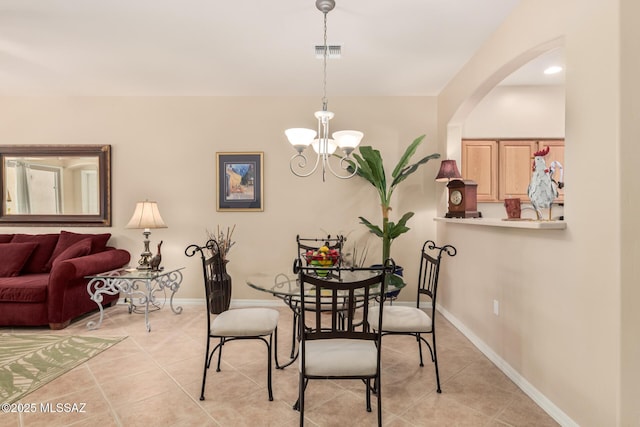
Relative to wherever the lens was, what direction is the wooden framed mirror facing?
facing the viewer

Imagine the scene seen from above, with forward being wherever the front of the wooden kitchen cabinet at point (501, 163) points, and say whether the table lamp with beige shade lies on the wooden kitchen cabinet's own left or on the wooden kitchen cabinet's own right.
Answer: on the wooden kitchen cabinet's own right

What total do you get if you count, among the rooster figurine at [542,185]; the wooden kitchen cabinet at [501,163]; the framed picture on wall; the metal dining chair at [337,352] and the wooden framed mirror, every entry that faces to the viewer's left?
1

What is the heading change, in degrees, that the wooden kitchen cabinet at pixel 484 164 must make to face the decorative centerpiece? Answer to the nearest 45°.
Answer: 0° — it already faces it

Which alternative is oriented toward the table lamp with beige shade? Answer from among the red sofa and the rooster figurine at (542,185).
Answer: the rooster figurine

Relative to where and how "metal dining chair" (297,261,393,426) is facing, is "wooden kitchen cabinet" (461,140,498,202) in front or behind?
in front

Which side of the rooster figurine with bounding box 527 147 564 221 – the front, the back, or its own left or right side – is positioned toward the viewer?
left

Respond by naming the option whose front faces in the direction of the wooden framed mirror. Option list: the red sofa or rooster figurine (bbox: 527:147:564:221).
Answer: the rooster figurine

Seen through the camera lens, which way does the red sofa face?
facing the viewer and to the left of the viewer

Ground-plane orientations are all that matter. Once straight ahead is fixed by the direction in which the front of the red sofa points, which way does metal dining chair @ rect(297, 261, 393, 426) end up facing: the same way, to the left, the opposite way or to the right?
the opposite way

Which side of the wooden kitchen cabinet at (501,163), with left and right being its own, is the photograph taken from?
front

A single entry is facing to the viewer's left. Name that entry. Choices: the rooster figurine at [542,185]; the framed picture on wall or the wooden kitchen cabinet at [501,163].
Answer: the rooster figurine

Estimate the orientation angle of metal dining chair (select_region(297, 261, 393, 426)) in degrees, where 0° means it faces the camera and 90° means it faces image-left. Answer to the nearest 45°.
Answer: approximately 180°

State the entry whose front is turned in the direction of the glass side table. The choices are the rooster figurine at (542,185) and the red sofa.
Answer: the rooster figurine

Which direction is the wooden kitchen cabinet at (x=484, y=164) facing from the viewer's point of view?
toward the camera

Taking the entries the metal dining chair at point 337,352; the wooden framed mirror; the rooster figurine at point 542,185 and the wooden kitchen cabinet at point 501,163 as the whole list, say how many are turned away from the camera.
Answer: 1
